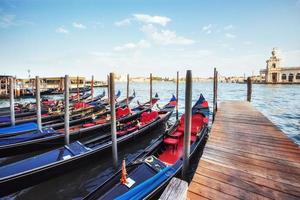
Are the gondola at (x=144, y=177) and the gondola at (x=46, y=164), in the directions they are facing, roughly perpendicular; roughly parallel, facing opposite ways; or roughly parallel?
roughly parallel
